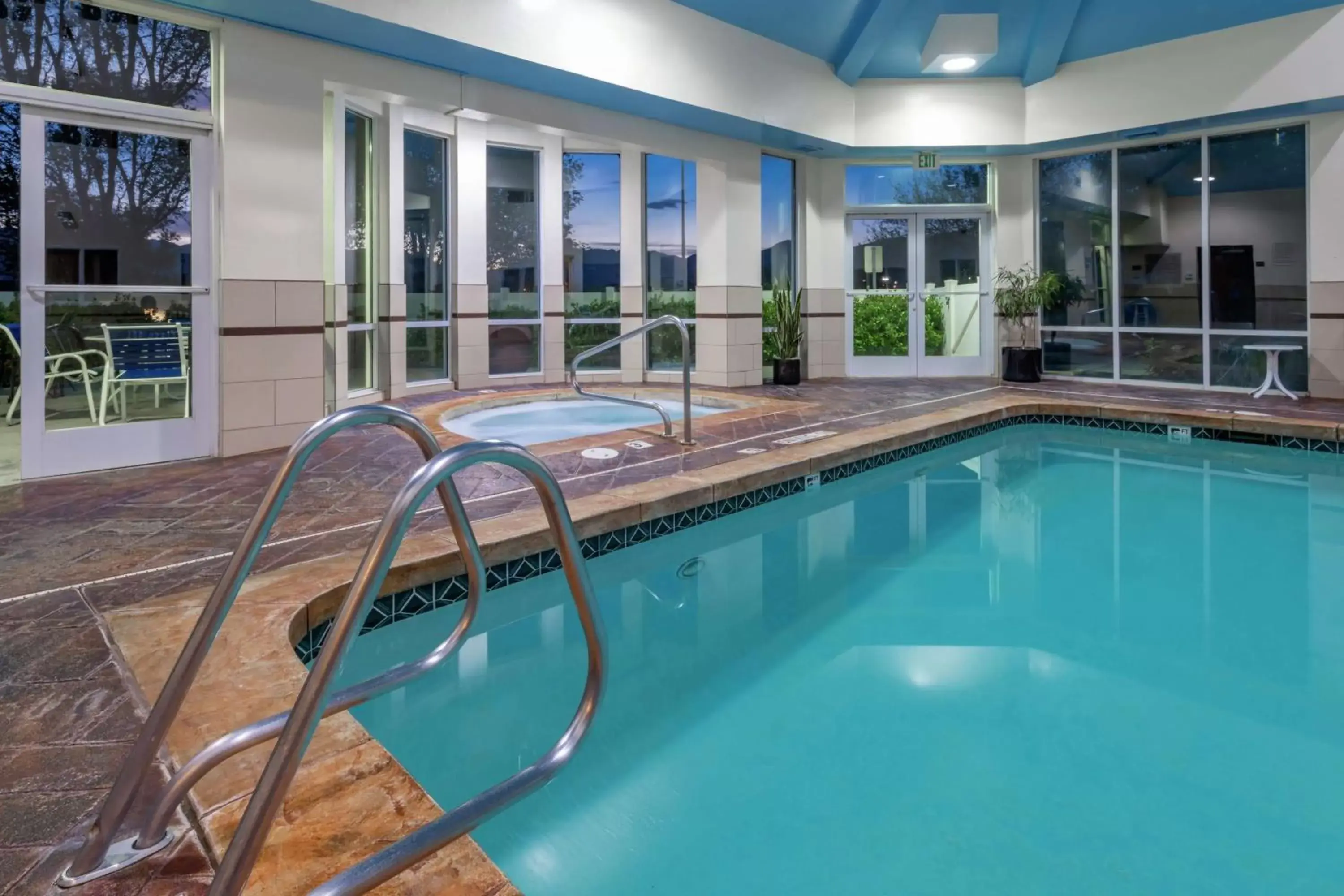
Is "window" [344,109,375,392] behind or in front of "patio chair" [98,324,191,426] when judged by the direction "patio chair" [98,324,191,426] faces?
in front

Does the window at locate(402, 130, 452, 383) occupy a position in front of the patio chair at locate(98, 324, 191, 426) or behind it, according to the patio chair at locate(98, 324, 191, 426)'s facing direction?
in front

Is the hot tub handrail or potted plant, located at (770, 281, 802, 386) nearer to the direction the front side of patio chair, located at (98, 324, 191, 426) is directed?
the potted plant

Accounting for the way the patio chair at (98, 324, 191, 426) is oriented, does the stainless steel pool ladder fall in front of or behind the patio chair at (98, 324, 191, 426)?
behind

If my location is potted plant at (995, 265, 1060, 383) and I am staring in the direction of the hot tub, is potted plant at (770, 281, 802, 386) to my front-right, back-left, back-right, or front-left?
front-right

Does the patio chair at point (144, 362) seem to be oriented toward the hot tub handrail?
no

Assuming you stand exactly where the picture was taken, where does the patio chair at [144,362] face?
facing away from the viewer
